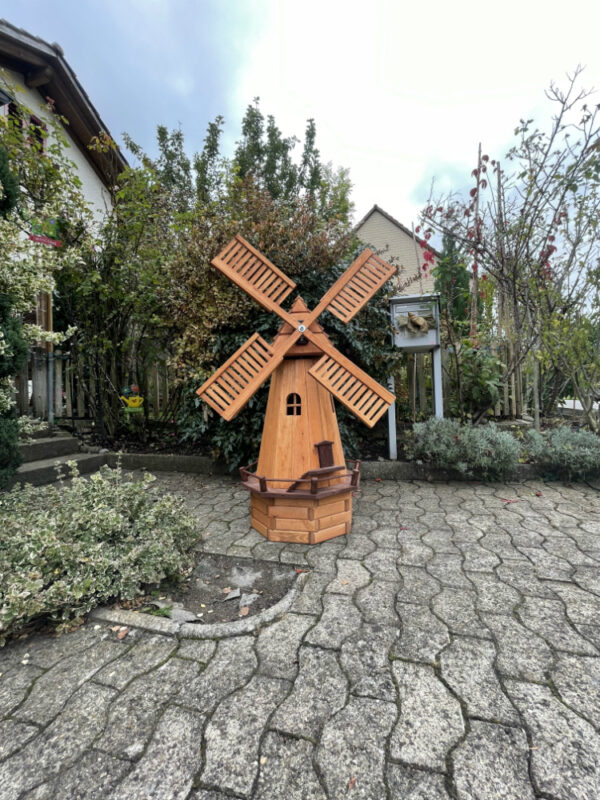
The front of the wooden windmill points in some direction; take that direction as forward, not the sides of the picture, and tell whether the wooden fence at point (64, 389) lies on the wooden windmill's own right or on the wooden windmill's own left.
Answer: on the wooden windmill's own right

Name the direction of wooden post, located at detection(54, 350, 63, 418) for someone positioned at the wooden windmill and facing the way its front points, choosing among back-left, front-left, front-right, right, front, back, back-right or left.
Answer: back-right

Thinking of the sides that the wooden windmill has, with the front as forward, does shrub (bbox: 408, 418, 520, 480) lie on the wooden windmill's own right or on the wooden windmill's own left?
on the wooden windmill's own left

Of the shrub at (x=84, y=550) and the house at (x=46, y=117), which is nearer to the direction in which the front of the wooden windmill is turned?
the shrub

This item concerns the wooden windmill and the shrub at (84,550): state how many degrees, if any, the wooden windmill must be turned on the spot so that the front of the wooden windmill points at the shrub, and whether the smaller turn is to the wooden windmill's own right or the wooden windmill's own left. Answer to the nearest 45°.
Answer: approximately 45° to the wooden windmill's own right

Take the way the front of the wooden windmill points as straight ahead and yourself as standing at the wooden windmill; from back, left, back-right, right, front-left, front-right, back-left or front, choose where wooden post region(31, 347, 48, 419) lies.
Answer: back-right

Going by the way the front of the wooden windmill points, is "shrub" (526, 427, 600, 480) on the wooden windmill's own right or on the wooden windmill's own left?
on the wooden windmill's own left

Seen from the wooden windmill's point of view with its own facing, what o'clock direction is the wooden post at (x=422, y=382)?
The wooden post is roughly at 7 o'clock from the wooden windmill.

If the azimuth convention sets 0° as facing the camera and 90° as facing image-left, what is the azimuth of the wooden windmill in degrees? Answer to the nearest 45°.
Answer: approximately 0°
